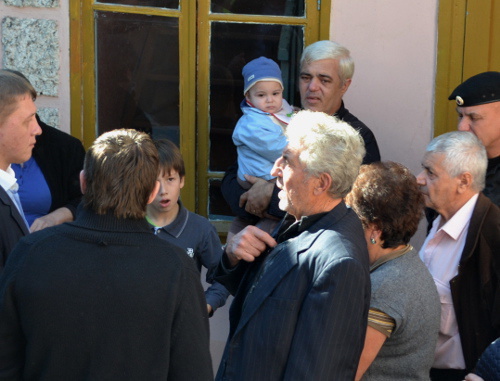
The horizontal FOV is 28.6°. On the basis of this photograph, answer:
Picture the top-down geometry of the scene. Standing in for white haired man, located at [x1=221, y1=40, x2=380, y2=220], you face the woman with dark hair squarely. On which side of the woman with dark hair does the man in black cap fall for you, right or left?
left

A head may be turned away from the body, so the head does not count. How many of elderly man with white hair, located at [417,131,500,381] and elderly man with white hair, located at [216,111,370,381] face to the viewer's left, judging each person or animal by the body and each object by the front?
2

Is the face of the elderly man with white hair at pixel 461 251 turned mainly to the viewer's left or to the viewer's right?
to the viewer's left

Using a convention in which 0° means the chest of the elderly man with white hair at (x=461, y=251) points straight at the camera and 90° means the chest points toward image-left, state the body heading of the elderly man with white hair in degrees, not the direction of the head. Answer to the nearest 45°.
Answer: approximately 90°

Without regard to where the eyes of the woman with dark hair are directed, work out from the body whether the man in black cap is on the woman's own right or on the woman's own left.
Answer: on the woman's own right

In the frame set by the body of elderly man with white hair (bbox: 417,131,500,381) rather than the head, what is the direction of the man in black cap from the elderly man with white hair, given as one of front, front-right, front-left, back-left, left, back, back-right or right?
right

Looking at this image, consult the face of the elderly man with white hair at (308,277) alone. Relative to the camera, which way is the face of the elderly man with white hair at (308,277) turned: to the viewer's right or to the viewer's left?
to the viewer's left

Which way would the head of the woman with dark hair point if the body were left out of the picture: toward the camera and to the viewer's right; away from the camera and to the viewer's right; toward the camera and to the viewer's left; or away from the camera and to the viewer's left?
away from the camera and to the viewer's left

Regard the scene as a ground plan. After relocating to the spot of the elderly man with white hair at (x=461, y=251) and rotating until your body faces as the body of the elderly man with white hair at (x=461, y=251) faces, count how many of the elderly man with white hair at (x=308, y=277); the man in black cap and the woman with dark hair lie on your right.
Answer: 1

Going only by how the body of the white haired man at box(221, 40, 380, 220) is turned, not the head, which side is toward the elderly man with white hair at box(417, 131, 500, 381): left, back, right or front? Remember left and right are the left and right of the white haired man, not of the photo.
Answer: left

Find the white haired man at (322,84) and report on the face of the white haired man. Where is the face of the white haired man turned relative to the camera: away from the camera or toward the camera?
toward the camera

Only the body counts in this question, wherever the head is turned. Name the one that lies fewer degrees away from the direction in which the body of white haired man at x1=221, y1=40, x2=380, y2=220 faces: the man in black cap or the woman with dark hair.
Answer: the woman with dark hair

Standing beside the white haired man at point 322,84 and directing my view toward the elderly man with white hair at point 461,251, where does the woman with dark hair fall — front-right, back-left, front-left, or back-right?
front-right

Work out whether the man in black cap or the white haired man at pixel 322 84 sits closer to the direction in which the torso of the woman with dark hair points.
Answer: the white haired man

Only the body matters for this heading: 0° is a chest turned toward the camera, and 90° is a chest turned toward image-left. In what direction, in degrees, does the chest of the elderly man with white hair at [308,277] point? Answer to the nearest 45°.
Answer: approximately 90°

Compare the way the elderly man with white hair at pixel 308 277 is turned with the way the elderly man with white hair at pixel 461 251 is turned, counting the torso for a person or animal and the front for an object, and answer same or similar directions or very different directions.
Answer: same or similar directions
